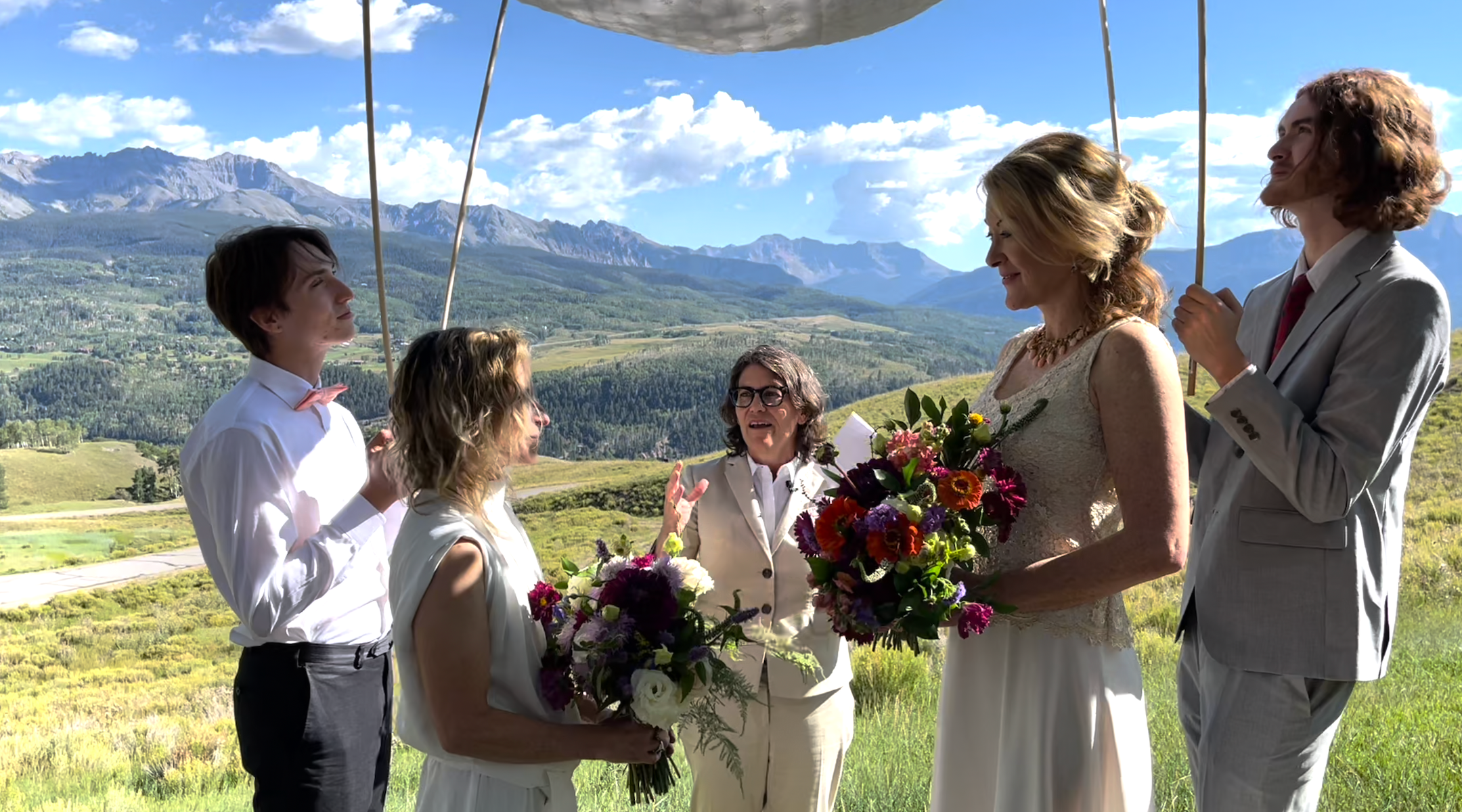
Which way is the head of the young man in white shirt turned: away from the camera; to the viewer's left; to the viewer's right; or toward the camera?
to the viewer's right

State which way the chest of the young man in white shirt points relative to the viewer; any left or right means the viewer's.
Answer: facing to the right of the viewer

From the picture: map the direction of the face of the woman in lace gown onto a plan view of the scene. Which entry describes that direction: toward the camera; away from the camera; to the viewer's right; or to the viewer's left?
to the viewer's left

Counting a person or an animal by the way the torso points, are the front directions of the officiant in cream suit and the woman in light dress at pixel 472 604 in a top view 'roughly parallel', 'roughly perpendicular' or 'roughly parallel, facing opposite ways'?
roughly perpendicular

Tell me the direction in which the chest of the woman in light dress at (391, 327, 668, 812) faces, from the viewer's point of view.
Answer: to the viewer's right

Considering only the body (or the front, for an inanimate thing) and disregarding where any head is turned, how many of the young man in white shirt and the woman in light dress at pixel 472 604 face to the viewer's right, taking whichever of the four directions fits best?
2

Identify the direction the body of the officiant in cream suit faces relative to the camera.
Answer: toward the camera

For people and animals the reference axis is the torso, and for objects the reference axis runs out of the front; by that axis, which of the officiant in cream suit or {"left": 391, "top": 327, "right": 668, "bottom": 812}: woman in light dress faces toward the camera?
the officiant in cream suit

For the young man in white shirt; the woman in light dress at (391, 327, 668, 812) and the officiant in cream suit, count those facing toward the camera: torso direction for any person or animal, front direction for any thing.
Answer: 1

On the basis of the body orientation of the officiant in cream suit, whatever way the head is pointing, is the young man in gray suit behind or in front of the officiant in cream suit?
in front

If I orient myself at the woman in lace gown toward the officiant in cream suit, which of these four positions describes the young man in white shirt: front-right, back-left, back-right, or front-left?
front-left

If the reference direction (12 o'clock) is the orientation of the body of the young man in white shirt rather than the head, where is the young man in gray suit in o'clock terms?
The young man in gray suit is roughly at 1 o'clock from the young man in white shirt.
